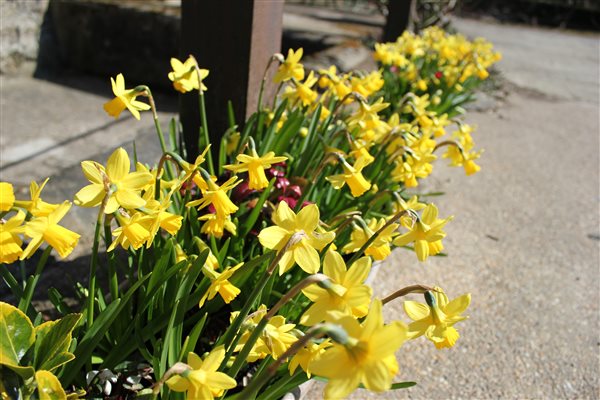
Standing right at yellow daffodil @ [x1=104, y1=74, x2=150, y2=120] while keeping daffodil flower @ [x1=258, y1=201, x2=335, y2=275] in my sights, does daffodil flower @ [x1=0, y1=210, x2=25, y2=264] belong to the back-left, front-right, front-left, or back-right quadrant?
front-right

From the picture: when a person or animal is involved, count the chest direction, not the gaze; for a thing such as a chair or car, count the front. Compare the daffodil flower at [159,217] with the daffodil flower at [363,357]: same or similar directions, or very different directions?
same or similar directions
